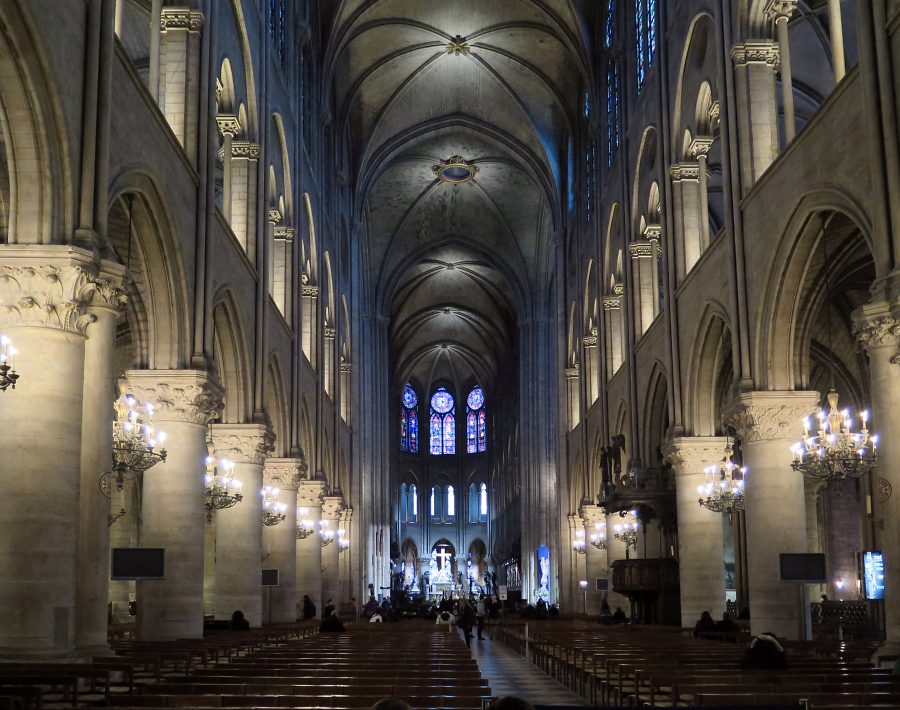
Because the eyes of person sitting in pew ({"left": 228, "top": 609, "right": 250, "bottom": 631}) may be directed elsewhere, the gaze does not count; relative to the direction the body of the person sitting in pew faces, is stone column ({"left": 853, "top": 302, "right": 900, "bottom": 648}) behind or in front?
behind

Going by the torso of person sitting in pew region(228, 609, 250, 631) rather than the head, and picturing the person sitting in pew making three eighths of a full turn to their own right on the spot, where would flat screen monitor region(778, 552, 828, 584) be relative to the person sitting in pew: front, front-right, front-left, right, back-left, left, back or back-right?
front

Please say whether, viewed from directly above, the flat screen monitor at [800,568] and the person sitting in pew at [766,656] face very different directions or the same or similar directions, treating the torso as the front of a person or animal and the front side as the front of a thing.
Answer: very different directions

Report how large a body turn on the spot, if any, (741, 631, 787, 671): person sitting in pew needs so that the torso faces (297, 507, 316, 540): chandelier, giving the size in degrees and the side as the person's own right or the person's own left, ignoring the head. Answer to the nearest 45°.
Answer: approximately 45° to the person's own left

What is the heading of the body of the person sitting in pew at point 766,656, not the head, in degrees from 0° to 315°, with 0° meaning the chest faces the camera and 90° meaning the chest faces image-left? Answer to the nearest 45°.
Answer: approximately 180°

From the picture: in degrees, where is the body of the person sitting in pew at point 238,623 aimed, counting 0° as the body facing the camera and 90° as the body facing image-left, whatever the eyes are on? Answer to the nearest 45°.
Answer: approximately 180°

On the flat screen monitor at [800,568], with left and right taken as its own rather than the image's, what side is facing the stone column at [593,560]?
back

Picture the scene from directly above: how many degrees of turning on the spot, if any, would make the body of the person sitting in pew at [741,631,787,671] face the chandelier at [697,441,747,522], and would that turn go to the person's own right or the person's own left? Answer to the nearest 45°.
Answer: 0° — they already face it

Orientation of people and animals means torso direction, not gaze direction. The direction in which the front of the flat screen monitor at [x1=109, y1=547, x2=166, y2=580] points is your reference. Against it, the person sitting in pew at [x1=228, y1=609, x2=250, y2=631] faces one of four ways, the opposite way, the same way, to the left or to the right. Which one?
the opposite way

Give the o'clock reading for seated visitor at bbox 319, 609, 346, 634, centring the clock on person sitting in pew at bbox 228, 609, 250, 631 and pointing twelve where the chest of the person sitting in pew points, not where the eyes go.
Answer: The seated visitor is roughly at 3 o'clock from the person sitting in pew.

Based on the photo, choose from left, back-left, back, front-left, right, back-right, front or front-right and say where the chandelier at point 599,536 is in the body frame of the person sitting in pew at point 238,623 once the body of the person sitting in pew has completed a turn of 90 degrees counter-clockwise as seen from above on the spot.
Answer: back-right
